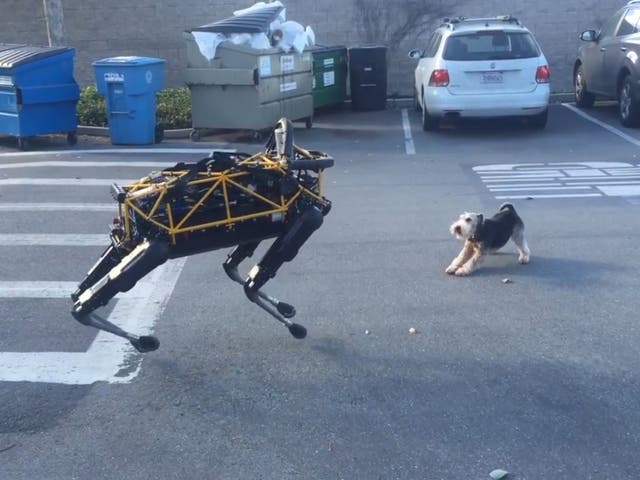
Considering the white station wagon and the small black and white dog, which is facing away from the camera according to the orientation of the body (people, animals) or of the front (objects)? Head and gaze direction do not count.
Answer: the white station wagon

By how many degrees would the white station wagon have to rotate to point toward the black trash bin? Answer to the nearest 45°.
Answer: approximately 45° to its left

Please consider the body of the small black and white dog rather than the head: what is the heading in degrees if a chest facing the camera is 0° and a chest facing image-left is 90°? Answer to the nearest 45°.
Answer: approximately 45°

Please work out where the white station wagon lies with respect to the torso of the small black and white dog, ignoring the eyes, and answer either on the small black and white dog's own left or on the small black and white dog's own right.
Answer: on the small black and white dog's own right

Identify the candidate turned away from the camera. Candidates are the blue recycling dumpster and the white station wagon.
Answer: the white station wagon

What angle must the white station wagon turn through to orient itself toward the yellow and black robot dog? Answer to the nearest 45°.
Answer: approximately 180°

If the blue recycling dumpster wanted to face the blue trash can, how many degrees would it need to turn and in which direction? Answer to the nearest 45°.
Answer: approximately 135° to its left

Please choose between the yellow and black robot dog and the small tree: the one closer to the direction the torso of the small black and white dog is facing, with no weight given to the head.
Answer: the yellow and black robot dog

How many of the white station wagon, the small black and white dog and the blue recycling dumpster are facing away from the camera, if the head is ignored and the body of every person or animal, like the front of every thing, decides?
1

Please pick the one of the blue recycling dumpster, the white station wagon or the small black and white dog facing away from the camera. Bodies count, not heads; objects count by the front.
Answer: the white station wagon

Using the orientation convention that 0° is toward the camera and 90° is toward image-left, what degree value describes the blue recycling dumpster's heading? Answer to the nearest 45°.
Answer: approximately 45°

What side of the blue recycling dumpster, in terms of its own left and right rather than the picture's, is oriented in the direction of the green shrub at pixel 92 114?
back

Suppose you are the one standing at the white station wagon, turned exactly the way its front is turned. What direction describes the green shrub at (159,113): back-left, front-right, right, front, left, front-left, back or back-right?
left

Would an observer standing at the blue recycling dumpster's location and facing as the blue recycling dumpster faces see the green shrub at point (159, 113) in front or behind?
behind

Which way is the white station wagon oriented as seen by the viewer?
away from the camera
